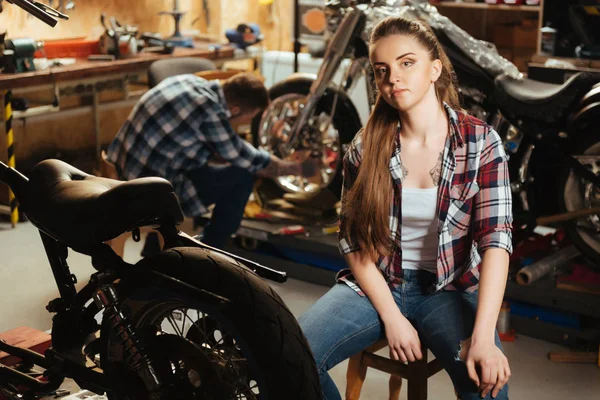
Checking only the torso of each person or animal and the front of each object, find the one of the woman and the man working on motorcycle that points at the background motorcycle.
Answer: the man working on motorcycle

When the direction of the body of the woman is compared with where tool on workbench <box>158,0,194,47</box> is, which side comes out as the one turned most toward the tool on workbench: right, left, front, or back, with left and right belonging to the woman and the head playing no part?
back

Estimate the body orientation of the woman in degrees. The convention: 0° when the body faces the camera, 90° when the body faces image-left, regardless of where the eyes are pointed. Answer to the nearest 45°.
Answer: approximately 0°

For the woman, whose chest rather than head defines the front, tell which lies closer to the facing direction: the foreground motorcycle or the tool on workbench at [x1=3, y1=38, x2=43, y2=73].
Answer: the foreground motorcycle

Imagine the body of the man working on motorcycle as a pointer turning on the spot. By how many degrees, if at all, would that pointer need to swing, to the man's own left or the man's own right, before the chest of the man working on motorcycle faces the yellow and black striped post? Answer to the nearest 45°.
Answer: approximately 135° to the man's own left

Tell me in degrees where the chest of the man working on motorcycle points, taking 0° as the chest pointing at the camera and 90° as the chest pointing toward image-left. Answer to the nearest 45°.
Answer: approximately 270°
